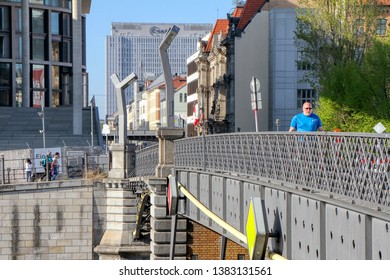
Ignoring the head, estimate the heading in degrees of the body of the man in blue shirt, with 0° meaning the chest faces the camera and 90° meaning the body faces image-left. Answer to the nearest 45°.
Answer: approximately 0°
